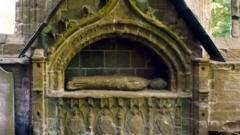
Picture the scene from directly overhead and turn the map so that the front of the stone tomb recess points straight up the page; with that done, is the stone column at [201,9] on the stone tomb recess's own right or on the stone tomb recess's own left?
on the stone tomb recess's own left

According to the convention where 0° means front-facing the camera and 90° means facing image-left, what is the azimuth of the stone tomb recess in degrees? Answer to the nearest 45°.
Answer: approximately 0°

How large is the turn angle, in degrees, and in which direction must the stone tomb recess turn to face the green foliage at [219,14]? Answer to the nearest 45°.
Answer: approximately 135° to its left
